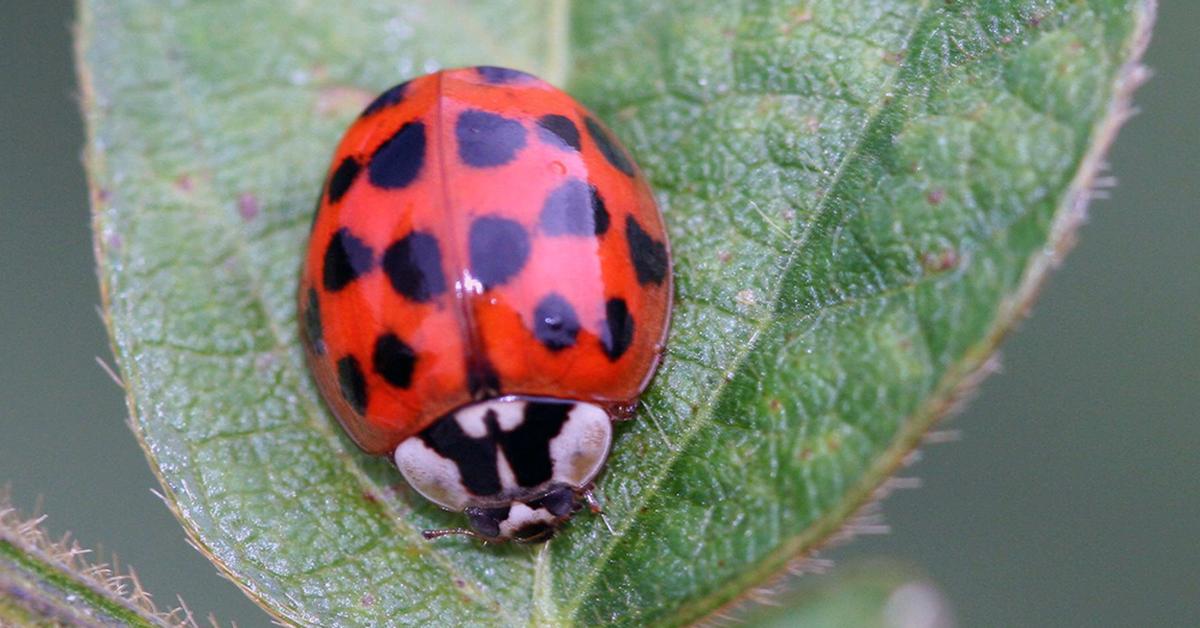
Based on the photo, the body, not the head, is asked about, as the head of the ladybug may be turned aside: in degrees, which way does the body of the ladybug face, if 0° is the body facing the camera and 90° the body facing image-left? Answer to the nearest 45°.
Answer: approximately 0°

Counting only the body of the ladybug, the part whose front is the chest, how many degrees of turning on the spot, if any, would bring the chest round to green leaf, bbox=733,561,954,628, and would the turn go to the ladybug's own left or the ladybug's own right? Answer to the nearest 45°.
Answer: approximately 90° to the ladybug's own left

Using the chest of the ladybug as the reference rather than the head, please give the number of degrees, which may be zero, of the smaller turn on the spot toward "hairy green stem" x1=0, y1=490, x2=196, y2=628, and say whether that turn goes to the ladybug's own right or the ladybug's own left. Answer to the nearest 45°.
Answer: approximately 45° to the ladybug's own right
